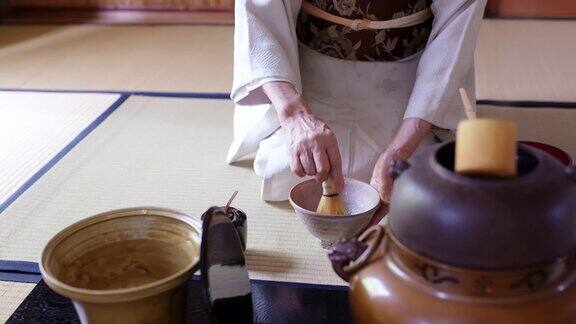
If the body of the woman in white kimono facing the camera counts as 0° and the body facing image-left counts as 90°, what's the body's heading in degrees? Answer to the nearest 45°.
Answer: approximately 0°

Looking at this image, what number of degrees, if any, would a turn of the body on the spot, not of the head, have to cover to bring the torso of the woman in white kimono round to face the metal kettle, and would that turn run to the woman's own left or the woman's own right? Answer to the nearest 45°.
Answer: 0° — they already face it

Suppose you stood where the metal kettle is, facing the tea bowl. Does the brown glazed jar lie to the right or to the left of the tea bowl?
left

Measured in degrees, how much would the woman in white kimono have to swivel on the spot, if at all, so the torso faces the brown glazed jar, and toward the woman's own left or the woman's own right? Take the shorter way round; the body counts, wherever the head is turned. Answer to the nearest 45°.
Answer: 0° — they already face it
